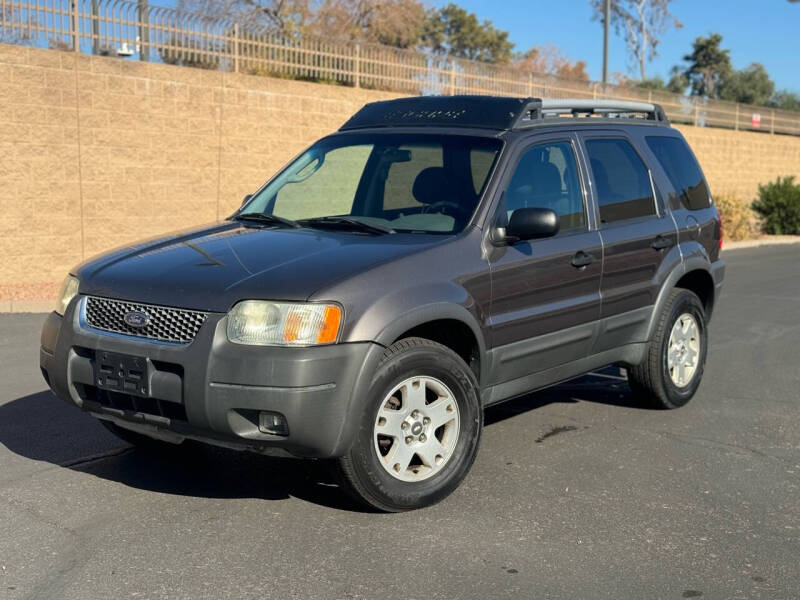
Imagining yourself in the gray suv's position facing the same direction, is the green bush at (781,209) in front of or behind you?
behind

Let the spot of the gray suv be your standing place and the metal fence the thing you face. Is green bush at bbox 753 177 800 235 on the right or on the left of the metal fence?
right

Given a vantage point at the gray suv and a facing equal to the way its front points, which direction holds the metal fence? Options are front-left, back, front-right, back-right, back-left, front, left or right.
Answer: back-right

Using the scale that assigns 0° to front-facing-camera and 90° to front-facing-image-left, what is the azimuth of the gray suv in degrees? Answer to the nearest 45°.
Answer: approximately 45°
